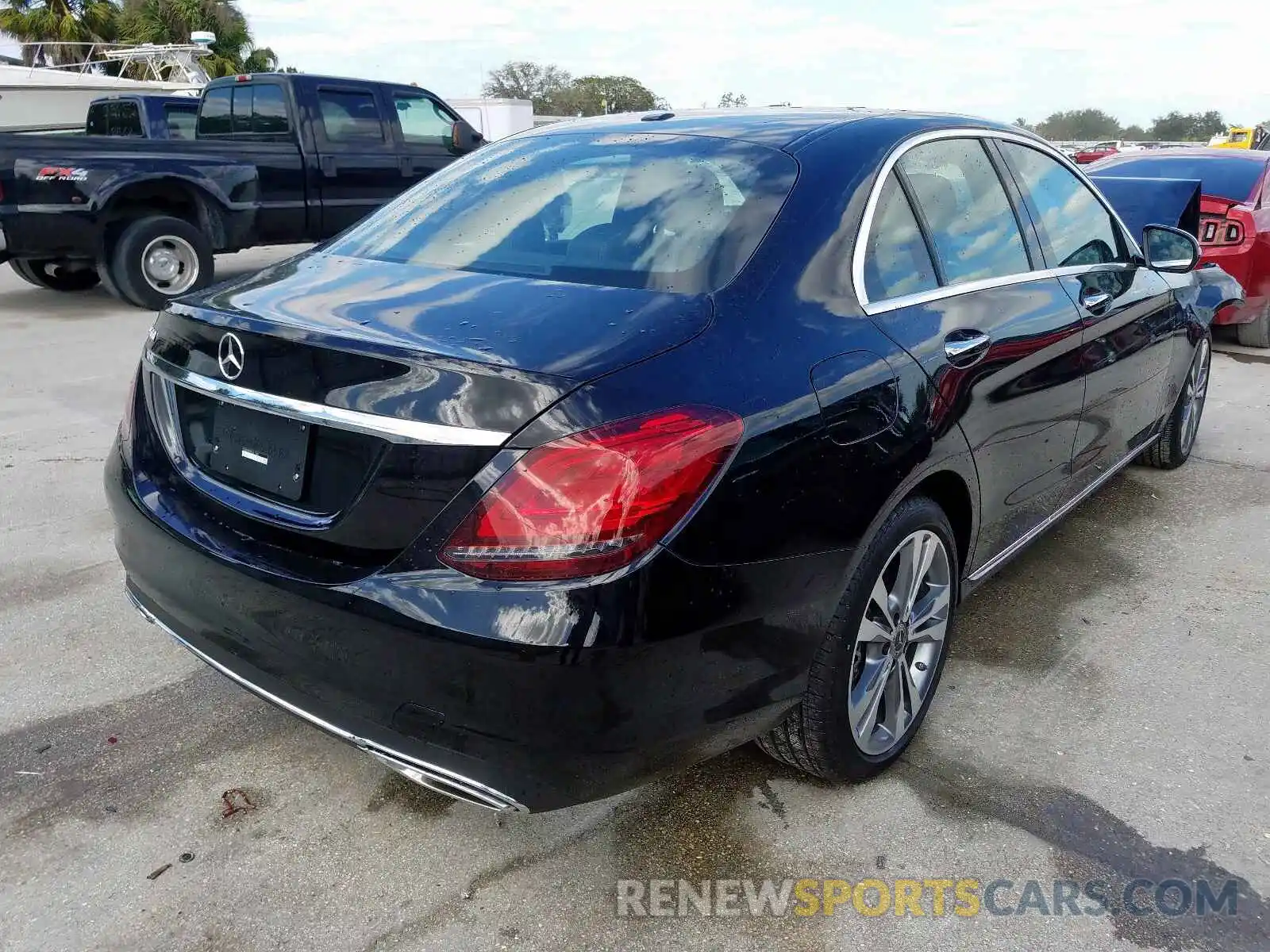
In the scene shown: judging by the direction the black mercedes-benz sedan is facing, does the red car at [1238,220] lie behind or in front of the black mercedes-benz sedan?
in front

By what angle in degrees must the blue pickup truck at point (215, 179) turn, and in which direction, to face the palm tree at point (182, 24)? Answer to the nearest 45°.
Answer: approximately 45° to its left

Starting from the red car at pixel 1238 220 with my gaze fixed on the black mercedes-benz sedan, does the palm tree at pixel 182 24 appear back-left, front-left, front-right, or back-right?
back-right

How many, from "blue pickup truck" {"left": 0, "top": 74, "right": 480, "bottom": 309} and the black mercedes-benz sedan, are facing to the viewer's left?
0

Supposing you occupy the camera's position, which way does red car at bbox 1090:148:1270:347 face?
facing away from the viewer and to the right of the viewer

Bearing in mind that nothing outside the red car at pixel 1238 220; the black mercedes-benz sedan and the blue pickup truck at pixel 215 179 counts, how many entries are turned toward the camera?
0

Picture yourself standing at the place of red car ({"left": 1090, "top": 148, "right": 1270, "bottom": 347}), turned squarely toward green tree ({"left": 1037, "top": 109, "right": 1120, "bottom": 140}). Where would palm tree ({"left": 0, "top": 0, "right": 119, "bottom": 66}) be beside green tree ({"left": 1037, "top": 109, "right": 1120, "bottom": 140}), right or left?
left

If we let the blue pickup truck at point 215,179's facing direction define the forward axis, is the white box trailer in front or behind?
in front

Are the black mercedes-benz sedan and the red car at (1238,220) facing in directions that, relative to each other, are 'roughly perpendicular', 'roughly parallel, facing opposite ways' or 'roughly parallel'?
roughly parallel

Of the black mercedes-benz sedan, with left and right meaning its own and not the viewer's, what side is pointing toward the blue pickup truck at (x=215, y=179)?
left

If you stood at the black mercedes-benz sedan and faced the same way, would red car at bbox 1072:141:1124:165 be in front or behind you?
in front

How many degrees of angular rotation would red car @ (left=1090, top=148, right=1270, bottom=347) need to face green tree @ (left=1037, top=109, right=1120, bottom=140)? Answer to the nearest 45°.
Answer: approximately 45° to its left

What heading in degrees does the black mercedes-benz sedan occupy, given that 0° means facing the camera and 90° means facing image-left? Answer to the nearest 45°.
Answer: approximately 225°

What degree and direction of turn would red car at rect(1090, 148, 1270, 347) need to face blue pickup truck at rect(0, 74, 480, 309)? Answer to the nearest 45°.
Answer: approximately 135° to its left

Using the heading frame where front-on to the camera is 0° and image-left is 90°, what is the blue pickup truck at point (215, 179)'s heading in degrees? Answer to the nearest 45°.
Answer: approximately 225°

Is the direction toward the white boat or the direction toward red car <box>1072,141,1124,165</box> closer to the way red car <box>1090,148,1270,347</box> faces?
the red car

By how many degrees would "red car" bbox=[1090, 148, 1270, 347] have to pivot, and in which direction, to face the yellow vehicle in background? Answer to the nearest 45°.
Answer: approximately 45° to its left

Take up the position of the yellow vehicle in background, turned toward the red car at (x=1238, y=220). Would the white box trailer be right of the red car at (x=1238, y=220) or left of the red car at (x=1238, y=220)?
right
